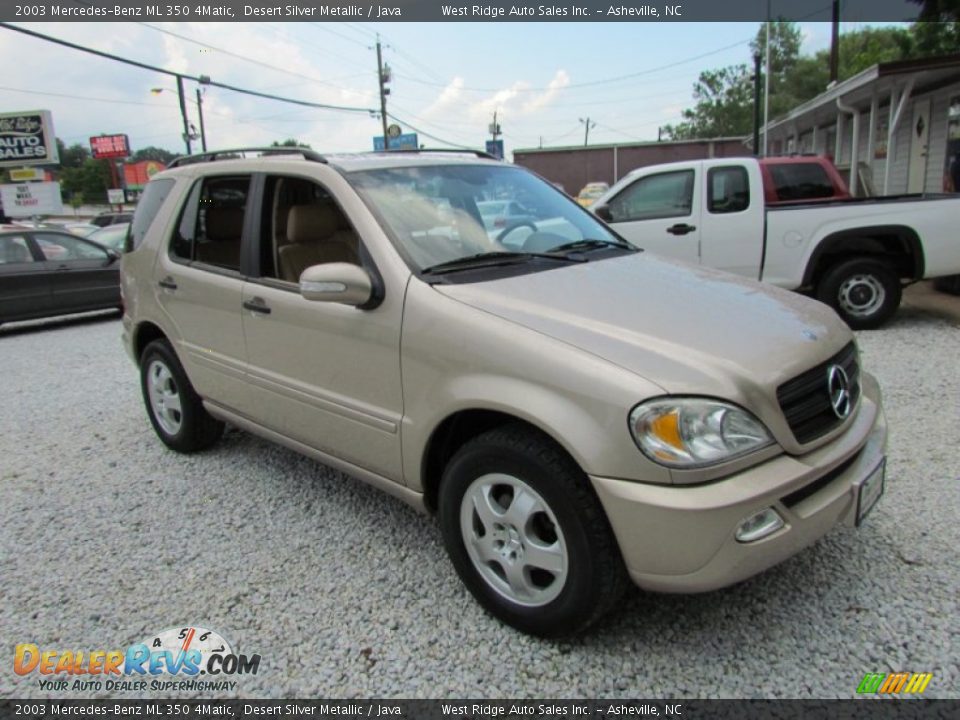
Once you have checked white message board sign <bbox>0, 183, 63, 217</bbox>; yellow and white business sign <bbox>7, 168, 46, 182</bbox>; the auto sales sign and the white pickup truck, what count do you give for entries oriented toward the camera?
3

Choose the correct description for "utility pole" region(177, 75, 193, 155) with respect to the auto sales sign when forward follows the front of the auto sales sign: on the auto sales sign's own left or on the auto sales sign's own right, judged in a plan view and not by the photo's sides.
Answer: on the auto sales sign's own left

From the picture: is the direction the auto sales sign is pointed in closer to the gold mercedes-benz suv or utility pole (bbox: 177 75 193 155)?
the gold mercedes-benz suv

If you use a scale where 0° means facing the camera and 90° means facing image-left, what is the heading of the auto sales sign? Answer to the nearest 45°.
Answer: approximately 0°
